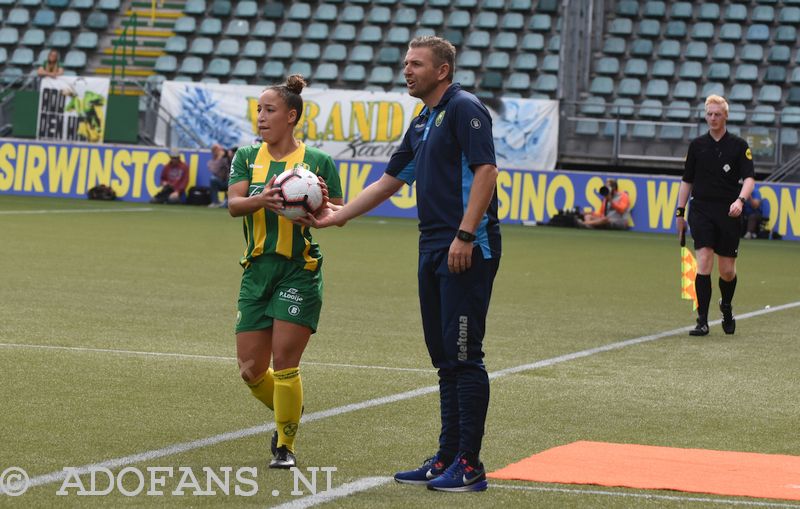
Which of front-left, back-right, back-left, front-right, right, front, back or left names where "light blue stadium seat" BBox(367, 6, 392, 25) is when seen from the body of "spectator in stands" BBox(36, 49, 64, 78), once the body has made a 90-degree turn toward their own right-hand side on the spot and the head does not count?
back

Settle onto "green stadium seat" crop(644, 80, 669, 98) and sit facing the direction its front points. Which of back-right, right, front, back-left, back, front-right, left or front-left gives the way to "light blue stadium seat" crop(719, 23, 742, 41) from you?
back-left

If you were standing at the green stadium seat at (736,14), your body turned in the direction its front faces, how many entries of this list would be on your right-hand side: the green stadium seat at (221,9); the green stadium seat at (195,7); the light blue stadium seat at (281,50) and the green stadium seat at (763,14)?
3

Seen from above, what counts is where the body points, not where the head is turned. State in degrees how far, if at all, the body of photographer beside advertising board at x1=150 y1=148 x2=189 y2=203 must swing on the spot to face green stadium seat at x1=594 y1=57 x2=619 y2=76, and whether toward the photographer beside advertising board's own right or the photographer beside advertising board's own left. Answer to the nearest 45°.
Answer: approximately 135° to the photographer beside advertising board's own left

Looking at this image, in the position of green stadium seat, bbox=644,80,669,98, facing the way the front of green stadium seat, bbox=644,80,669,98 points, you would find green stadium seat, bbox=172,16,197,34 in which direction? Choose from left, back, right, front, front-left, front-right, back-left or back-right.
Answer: right

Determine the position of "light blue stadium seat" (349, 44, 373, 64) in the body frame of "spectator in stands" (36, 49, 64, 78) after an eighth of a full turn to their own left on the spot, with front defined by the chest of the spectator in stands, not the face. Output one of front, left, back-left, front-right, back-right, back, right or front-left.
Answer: front-left

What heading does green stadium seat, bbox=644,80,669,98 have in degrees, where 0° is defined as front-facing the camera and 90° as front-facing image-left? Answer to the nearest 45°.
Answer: approximately 0°

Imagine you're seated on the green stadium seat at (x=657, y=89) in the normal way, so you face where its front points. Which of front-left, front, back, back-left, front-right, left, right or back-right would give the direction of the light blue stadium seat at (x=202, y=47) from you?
right
